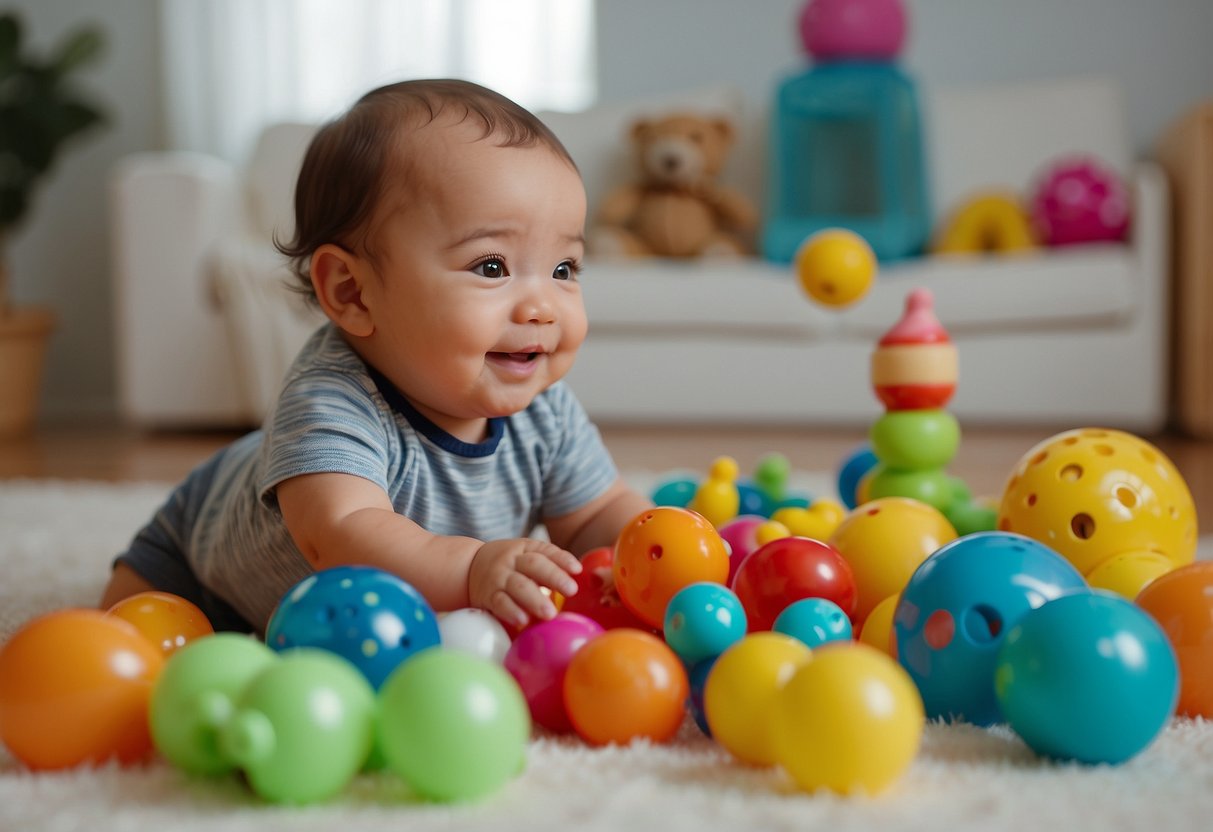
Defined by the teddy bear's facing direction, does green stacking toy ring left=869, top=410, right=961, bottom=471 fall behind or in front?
in front

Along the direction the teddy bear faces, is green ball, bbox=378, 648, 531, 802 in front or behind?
in front

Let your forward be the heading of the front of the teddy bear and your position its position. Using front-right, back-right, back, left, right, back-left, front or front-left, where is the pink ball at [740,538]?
front

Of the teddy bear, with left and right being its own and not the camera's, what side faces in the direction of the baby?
front

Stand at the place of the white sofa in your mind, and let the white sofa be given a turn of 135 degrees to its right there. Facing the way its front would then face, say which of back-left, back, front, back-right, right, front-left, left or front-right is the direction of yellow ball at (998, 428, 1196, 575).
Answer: back-left

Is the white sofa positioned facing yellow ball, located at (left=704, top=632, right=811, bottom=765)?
yes

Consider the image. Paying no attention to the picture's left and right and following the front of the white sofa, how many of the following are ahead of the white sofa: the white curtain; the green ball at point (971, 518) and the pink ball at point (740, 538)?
2

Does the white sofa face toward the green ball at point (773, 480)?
yes

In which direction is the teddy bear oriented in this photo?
toward the camera

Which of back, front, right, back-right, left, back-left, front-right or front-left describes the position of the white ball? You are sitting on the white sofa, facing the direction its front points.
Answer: front

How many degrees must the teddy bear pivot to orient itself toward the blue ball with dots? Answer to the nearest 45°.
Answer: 0° — it already faces it

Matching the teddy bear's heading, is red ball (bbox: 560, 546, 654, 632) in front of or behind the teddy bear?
in front

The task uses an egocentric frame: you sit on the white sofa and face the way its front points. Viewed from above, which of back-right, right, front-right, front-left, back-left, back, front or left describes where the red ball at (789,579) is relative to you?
front

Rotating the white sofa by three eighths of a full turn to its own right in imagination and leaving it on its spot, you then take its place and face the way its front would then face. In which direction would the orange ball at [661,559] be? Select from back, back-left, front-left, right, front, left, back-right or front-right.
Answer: back-left

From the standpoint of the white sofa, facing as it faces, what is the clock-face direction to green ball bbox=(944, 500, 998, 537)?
The green ball is roughly at 12 o'clock from the white sofa.

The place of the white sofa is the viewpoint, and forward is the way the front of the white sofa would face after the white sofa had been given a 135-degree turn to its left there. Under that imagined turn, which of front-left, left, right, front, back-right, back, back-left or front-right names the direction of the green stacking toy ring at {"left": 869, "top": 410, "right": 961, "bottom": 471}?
back-right

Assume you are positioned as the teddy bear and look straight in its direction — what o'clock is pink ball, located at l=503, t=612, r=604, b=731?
The pink ball is roughly at 12 o'clock from the teddy bear.

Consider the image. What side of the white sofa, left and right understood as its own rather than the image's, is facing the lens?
front
